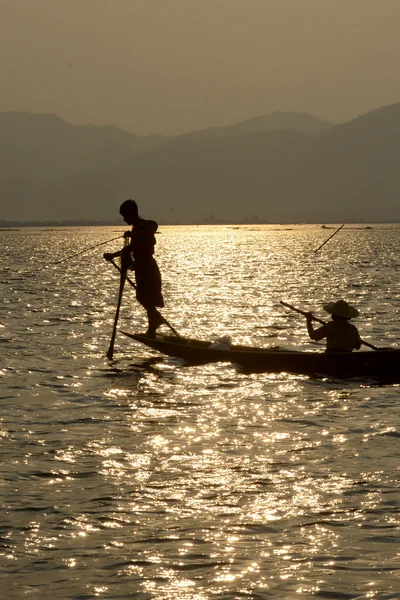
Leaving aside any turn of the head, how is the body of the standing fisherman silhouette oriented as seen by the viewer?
to the viewer's left
